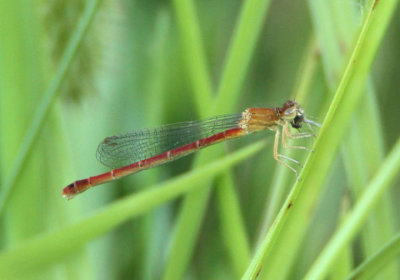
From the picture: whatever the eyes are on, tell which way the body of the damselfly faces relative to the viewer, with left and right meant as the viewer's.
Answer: facing to the right of the viewer
